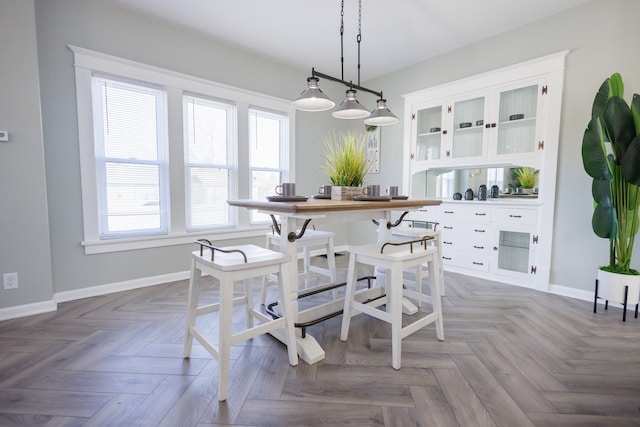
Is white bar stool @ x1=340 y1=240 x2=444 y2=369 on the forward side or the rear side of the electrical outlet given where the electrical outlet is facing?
on the forward side

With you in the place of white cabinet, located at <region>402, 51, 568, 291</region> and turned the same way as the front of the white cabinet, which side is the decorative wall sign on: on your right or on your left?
on your right

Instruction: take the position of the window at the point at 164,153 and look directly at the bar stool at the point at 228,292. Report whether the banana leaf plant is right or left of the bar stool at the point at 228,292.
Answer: left

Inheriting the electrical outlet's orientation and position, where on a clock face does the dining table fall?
The dining table is roughly at 11 o'clock from the electrical outlet.

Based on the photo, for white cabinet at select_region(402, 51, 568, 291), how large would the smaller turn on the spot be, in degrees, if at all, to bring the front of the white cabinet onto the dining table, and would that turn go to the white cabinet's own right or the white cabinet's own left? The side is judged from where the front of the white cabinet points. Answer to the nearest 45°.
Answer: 0° — it already faces it

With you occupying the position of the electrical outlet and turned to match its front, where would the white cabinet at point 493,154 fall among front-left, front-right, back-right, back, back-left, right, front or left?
front-left

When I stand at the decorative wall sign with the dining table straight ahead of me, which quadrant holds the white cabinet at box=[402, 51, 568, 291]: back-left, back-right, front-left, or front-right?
front-left

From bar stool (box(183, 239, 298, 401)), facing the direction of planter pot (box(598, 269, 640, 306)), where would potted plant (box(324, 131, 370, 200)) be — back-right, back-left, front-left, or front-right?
front-left

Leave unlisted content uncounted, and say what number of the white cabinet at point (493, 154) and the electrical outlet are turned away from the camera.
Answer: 0

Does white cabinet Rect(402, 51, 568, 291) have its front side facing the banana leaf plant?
no

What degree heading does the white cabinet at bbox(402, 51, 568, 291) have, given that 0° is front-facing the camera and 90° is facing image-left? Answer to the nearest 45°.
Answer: approximately 45°
